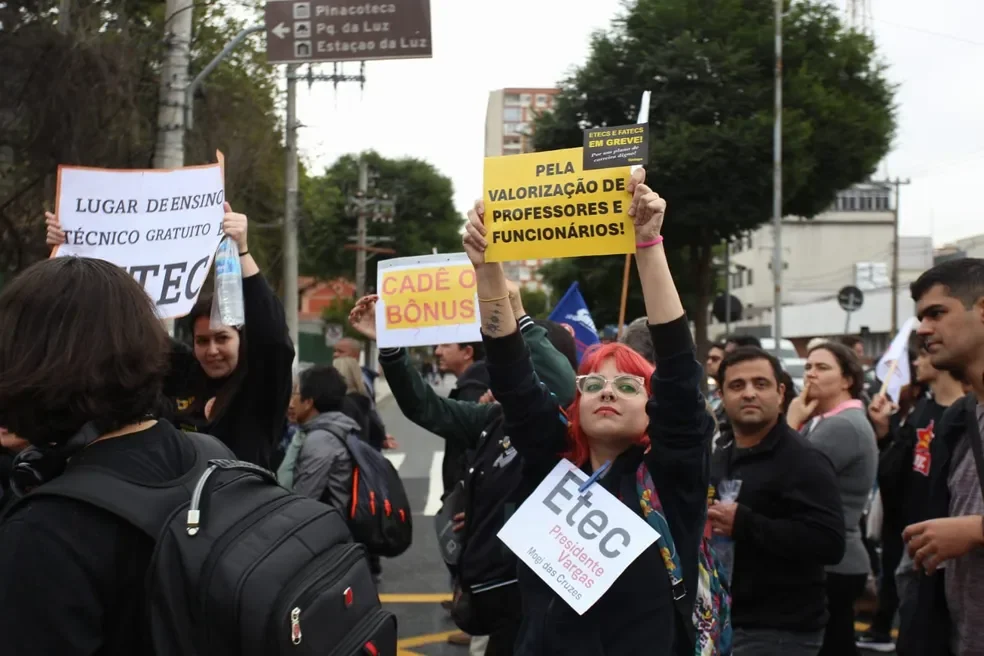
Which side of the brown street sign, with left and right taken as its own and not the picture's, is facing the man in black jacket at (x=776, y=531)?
front

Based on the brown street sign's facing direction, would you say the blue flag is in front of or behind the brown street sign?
in front

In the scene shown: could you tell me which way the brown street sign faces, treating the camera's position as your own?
facing the viewer

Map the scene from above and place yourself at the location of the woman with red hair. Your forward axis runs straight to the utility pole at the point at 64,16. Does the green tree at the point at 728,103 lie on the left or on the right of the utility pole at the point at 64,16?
right

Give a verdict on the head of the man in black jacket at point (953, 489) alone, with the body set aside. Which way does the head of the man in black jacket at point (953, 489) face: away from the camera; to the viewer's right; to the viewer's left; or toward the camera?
to the viewer's left

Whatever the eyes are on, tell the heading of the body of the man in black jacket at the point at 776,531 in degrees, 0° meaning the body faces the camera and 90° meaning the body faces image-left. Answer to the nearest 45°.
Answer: approximately 45°

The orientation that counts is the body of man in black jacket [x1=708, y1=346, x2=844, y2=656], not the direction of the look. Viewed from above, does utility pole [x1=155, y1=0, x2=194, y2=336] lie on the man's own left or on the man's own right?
on the man's own right

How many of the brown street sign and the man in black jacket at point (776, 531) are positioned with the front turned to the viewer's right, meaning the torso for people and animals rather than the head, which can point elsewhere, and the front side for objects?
0

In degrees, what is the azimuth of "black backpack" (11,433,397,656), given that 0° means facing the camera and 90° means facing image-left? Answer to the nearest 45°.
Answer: approximately 315°

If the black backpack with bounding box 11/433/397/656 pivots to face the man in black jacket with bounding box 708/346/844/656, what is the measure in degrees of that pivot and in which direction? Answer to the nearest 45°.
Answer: approximately 90° to its left

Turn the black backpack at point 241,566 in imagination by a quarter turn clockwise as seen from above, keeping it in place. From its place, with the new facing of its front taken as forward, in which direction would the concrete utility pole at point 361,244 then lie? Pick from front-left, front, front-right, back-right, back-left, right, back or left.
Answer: back-right

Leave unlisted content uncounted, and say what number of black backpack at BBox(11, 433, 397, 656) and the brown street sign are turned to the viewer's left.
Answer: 0
